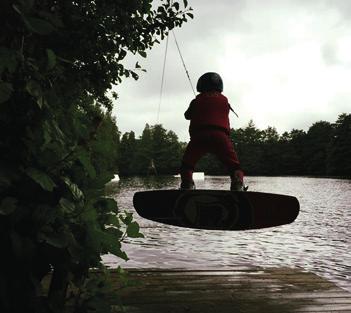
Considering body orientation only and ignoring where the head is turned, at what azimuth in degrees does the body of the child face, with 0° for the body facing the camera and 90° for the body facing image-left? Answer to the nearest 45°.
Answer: approximately 180°

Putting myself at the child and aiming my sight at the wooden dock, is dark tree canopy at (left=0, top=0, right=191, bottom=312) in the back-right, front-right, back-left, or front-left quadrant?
front-right

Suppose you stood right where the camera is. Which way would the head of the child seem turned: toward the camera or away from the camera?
away from the camera

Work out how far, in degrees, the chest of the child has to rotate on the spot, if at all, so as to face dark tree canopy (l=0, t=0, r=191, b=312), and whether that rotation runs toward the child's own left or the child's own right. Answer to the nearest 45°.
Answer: approximately 180°

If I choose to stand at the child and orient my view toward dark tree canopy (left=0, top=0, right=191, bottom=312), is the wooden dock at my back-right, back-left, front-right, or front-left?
front-left
